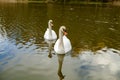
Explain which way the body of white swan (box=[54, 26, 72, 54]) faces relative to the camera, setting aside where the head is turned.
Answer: toward the camera
